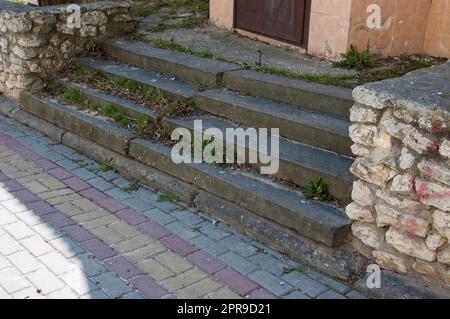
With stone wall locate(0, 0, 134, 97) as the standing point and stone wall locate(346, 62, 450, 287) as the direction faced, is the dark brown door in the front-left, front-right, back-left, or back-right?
front-left

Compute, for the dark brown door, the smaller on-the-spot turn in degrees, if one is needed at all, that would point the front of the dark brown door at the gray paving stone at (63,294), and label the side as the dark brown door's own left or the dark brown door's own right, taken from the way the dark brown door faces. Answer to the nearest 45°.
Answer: approximately 45° to the dark brown door's own left

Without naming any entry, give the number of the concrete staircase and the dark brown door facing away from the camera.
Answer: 0

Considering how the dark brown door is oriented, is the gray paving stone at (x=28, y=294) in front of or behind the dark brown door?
in front

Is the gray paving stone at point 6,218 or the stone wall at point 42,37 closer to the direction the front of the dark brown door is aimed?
the gray paving stone

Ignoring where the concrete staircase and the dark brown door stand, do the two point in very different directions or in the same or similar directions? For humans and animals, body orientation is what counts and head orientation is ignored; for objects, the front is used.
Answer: same or similar directions

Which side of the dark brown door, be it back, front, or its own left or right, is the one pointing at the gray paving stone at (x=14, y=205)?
front

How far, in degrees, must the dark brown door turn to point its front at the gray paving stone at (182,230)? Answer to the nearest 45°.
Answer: approximately 45° to its left

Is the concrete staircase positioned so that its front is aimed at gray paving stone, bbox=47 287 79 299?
yes

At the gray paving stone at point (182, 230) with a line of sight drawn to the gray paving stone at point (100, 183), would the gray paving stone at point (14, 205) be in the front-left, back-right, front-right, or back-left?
front-left

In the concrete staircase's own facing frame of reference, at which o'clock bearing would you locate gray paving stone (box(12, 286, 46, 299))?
The gray paving stone is roughly at 12 o'clock from the concrete staircase.

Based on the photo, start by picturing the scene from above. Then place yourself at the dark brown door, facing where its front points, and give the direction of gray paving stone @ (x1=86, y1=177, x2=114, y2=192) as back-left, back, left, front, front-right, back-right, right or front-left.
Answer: front

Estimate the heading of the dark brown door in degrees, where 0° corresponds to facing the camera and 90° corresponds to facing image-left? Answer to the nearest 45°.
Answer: approximately 45°

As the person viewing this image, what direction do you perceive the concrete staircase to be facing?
facing the viewer and to the left of the viewer
